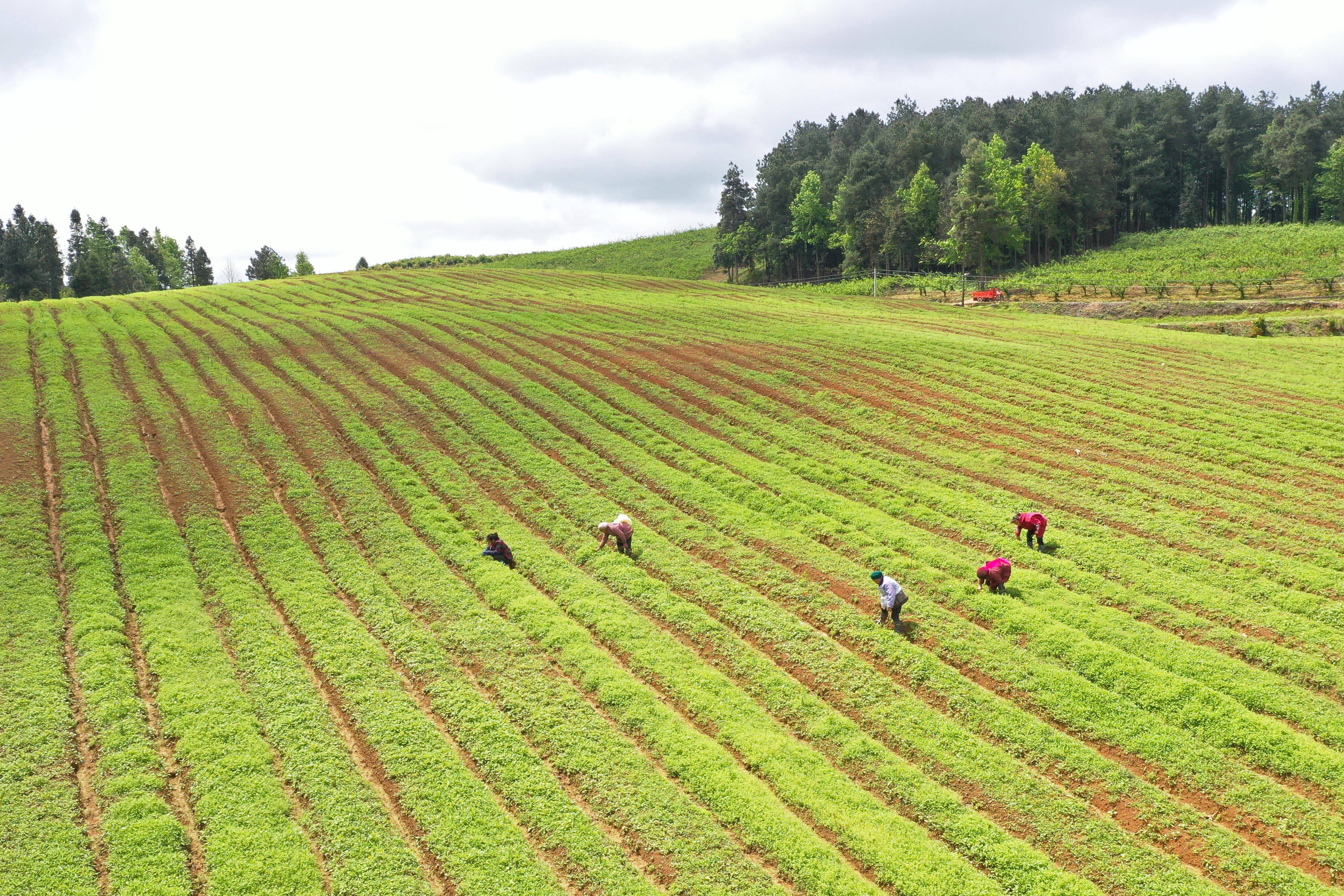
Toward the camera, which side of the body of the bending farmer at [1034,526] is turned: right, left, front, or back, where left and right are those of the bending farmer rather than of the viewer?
left

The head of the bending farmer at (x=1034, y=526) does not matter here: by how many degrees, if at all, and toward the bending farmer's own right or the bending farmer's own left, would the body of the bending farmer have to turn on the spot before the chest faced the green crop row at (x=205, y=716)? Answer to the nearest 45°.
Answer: approximately 45° to the bending farmer's own left
